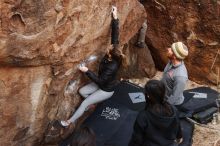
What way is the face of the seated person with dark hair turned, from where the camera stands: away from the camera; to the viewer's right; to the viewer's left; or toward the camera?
away from the camera

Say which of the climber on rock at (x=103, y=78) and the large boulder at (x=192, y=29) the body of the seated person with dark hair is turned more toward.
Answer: the climber on rock

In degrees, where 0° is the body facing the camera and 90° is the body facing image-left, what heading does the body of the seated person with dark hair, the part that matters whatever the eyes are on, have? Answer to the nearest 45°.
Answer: approximately 135°

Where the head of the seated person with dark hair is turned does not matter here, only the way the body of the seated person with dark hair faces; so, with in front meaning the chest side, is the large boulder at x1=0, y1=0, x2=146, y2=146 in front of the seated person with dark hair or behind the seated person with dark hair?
in front

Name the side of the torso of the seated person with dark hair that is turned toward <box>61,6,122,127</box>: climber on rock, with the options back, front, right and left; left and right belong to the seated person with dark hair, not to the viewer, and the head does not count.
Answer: front

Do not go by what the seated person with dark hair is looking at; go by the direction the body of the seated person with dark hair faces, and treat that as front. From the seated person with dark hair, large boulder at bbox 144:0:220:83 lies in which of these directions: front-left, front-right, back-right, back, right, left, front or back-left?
front-right
